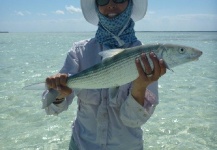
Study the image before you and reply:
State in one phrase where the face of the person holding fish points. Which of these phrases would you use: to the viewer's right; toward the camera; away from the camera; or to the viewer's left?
toward the camera

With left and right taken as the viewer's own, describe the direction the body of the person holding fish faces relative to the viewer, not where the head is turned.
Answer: facing the viewer
